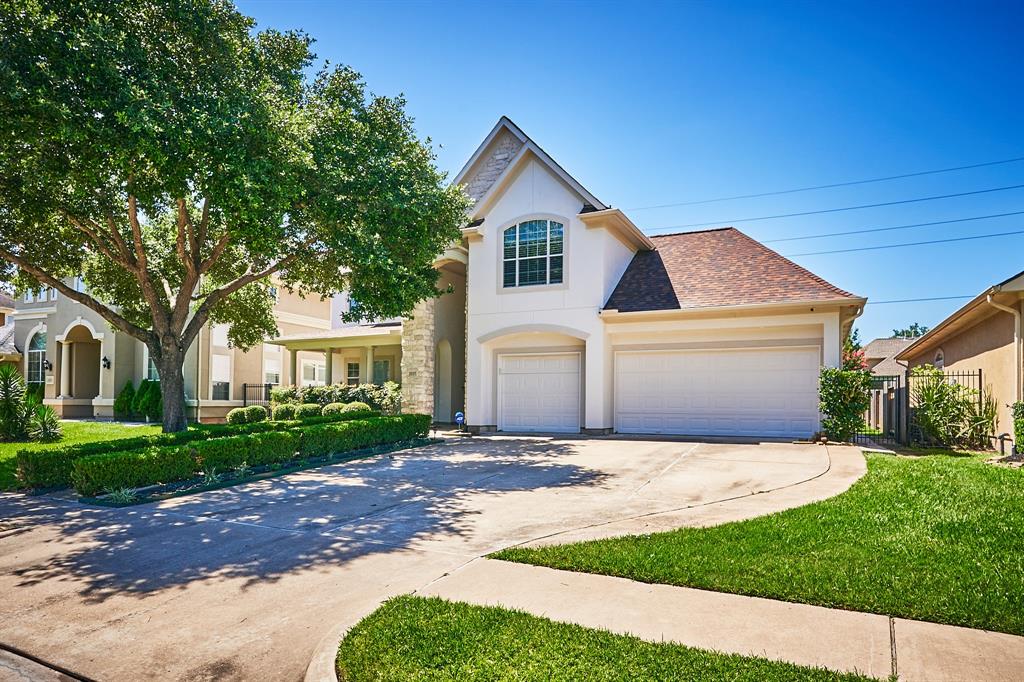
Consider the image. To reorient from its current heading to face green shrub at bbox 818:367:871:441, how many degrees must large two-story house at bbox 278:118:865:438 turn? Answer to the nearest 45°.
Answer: approximately 45° to its left

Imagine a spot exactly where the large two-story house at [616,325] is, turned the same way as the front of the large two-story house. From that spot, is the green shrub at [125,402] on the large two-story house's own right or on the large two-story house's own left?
on the large two-story house's own right

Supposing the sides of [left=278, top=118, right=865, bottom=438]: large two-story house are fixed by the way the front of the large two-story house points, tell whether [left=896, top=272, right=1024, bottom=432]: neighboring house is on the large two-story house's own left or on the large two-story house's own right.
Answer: on the large two-story house's own left

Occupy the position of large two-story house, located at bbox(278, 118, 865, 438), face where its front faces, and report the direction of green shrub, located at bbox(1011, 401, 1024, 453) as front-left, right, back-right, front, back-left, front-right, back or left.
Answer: front-left

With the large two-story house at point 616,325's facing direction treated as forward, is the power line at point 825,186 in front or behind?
behind

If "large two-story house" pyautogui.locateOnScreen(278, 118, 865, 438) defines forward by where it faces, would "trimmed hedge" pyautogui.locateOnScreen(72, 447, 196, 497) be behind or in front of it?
in front

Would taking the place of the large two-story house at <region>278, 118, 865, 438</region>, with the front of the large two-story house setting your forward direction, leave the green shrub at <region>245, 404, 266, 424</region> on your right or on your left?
on your right

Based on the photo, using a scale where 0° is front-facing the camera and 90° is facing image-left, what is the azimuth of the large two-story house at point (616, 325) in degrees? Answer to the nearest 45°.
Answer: approximately 0°

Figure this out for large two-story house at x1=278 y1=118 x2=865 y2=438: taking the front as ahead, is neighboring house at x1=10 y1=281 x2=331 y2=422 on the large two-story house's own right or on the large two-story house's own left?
on the large two-story house's own right

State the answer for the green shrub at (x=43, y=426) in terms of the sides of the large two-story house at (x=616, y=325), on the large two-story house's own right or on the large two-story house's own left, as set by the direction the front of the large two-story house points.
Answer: on the large two-story house's own right
